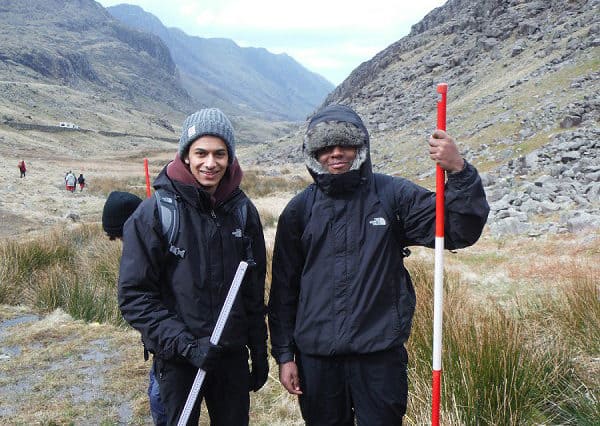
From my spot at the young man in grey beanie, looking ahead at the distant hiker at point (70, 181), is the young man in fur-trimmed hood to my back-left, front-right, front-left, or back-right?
back-right

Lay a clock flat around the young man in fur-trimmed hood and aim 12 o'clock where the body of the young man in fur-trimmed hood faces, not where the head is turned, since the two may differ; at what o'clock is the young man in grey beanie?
The young man in grey beanie is roughly at 3 o'clock from the young man in fur-trimmed hood.

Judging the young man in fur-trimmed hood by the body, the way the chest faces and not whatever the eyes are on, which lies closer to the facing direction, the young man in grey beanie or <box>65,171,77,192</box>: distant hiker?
the young man in grey beanie

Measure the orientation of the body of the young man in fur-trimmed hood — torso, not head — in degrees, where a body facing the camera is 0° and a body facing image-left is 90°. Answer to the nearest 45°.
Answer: approximately 0°

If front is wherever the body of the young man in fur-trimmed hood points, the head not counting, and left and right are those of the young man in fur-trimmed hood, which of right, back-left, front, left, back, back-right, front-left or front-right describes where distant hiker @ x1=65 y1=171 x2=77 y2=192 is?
back-right
